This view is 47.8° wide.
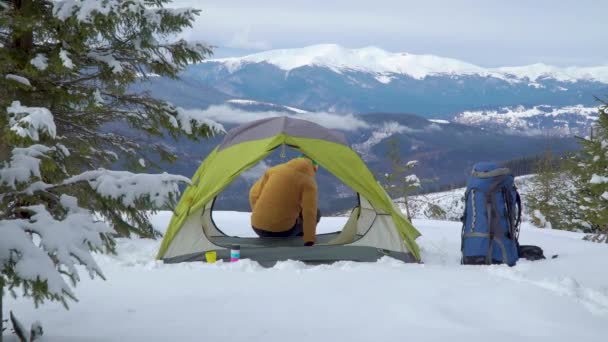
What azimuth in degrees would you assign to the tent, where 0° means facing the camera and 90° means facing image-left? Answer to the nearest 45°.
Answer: approximately 0°

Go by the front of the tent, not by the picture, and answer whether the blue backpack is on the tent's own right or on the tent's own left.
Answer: on the tent's own left

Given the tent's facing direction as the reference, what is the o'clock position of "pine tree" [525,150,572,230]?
The pine tree is roughly at 7 o'clock from the tent.

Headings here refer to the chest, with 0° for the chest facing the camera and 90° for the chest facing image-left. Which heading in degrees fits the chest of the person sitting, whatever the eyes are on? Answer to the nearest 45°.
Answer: approximately 225°

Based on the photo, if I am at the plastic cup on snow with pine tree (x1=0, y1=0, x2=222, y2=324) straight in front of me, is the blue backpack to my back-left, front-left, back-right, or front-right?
back-left

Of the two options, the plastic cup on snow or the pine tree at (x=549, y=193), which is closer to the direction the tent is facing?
the plastic cup on snow

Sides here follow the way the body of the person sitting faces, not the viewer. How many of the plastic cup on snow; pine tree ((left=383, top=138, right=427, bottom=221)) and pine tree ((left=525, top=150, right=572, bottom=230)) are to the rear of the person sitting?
1

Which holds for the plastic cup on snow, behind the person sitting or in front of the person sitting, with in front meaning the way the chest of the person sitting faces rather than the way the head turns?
behind
